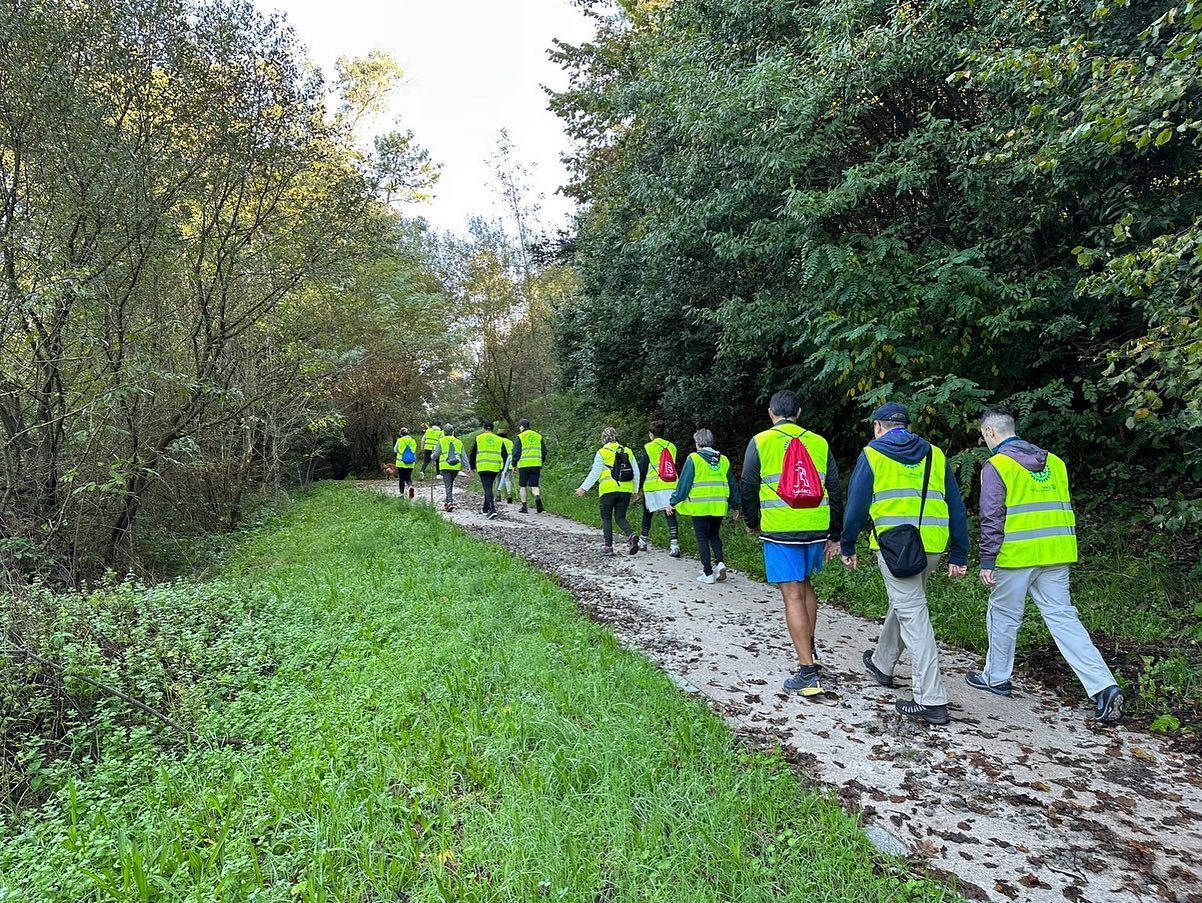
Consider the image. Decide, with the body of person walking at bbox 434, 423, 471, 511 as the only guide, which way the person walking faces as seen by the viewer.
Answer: away from the camera

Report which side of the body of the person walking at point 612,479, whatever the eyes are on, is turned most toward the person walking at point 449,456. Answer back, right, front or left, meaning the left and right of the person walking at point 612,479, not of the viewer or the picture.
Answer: front

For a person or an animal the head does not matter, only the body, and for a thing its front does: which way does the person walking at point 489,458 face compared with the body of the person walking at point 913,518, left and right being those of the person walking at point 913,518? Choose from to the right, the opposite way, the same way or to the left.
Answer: the same way

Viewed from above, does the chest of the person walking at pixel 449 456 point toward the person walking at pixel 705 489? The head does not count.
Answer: no

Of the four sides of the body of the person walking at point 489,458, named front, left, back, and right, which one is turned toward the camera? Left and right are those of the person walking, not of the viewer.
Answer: back

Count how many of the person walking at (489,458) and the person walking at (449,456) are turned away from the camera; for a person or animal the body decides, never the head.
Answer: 2

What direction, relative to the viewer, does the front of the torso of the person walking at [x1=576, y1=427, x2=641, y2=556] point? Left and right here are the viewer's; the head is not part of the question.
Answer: facing away from the viewer and to the left of the viewer

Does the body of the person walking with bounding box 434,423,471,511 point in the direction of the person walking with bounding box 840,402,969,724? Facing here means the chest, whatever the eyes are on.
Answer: no

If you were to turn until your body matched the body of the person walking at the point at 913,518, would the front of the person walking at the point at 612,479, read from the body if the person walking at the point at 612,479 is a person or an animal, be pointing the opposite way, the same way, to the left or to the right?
the same way

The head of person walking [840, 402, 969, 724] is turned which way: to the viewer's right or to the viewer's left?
to the viewer's left

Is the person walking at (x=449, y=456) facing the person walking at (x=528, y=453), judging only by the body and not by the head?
no

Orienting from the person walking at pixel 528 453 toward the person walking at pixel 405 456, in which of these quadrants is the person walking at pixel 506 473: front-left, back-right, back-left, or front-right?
front-right

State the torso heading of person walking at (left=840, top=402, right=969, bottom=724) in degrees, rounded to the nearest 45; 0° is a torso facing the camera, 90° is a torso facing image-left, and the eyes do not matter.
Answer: approximately 135°

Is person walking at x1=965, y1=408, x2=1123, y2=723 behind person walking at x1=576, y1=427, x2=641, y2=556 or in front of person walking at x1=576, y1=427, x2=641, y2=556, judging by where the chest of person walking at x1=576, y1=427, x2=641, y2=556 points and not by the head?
behind

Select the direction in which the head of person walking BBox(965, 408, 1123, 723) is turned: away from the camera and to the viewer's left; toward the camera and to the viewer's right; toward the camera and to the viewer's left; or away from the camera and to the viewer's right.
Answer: away from the camera and to the viewer's left

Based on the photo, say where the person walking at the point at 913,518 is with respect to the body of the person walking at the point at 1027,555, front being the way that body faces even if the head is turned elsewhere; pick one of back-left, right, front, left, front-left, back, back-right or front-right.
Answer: left

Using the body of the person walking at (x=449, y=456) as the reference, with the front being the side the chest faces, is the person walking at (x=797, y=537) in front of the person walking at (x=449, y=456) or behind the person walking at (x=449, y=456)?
behind
